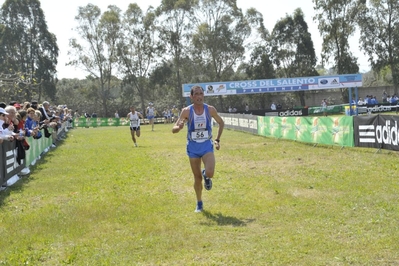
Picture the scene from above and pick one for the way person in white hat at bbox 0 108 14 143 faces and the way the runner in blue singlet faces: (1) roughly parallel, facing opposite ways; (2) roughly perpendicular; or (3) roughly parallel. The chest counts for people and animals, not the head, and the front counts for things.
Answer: roughly perpendicular

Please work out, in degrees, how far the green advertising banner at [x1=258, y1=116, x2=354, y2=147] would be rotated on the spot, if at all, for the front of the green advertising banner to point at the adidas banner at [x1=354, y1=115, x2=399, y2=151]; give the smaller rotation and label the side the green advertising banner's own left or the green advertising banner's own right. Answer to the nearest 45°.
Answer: approximately 90° to the green advertising banner's own left

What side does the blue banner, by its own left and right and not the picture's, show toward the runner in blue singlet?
front

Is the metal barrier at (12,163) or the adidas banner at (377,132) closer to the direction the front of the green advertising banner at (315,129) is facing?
the metal barrier

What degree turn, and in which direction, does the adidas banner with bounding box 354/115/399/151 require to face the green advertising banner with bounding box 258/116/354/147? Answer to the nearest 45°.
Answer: approximately 90° to its right

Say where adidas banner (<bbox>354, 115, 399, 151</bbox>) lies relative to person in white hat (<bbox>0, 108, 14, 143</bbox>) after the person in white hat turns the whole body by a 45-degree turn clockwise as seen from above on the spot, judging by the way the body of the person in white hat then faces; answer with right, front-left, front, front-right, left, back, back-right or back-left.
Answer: front-left

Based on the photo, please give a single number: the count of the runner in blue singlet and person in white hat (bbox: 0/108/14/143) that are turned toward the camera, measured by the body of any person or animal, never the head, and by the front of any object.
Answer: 1

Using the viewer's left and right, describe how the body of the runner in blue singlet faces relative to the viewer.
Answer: facing the viewer

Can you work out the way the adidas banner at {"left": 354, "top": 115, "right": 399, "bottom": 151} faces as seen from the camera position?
facing the viewer and to the left of the viewer

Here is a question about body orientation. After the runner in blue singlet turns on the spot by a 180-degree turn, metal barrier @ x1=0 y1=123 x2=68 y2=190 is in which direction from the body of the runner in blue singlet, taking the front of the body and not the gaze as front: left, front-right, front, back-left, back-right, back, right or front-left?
front-left

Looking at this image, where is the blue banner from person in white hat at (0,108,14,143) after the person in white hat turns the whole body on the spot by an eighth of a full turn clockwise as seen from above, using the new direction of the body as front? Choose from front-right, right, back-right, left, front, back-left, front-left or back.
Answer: left

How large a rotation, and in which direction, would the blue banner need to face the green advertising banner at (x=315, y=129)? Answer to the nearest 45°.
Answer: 0° — it already faces it

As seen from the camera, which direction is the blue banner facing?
toward the camera

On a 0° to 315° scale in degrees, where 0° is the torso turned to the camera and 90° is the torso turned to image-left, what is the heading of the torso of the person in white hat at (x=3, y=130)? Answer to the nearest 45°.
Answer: approximately 270°
